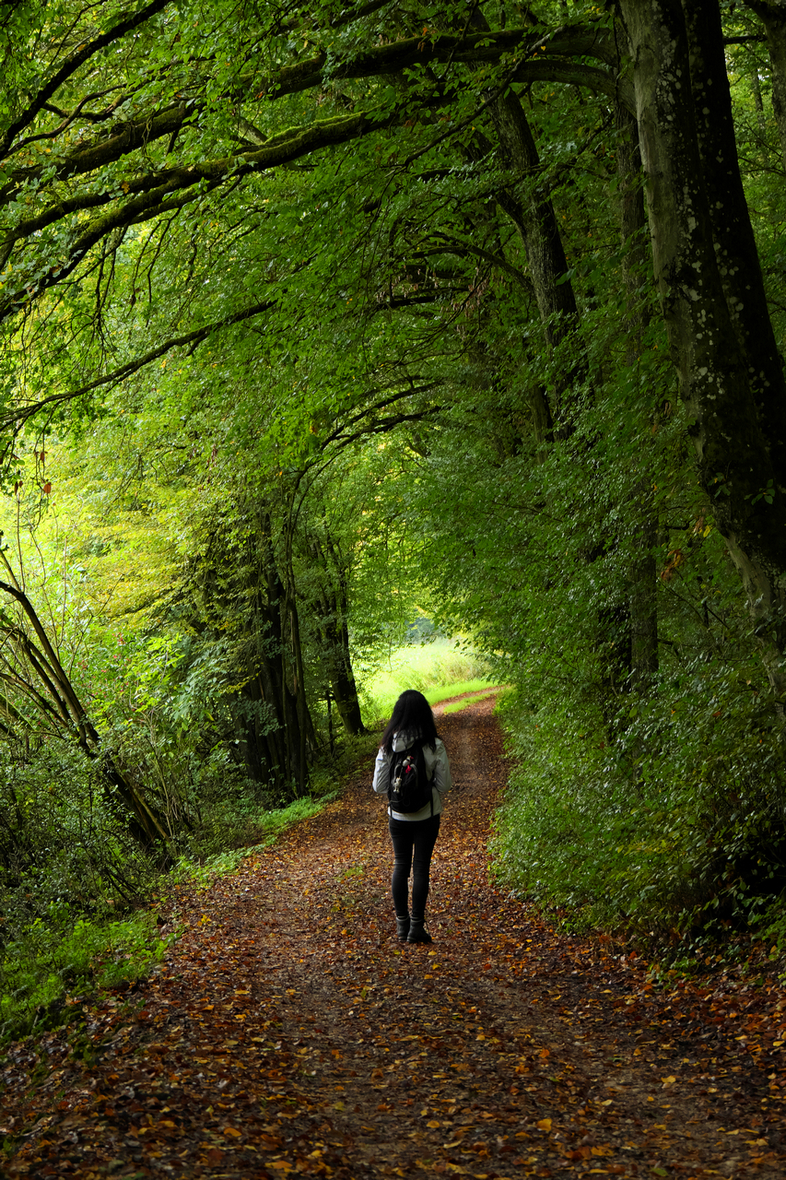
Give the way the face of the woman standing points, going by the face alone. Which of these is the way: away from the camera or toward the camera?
away from the camera

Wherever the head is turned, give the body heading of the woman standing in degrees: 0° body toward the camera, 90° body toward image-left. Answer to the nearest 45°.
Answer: approximately 180°

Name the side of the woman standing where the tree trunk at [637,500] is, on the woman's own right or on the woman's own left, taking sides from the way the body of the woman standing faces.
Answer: on the woman's own right
